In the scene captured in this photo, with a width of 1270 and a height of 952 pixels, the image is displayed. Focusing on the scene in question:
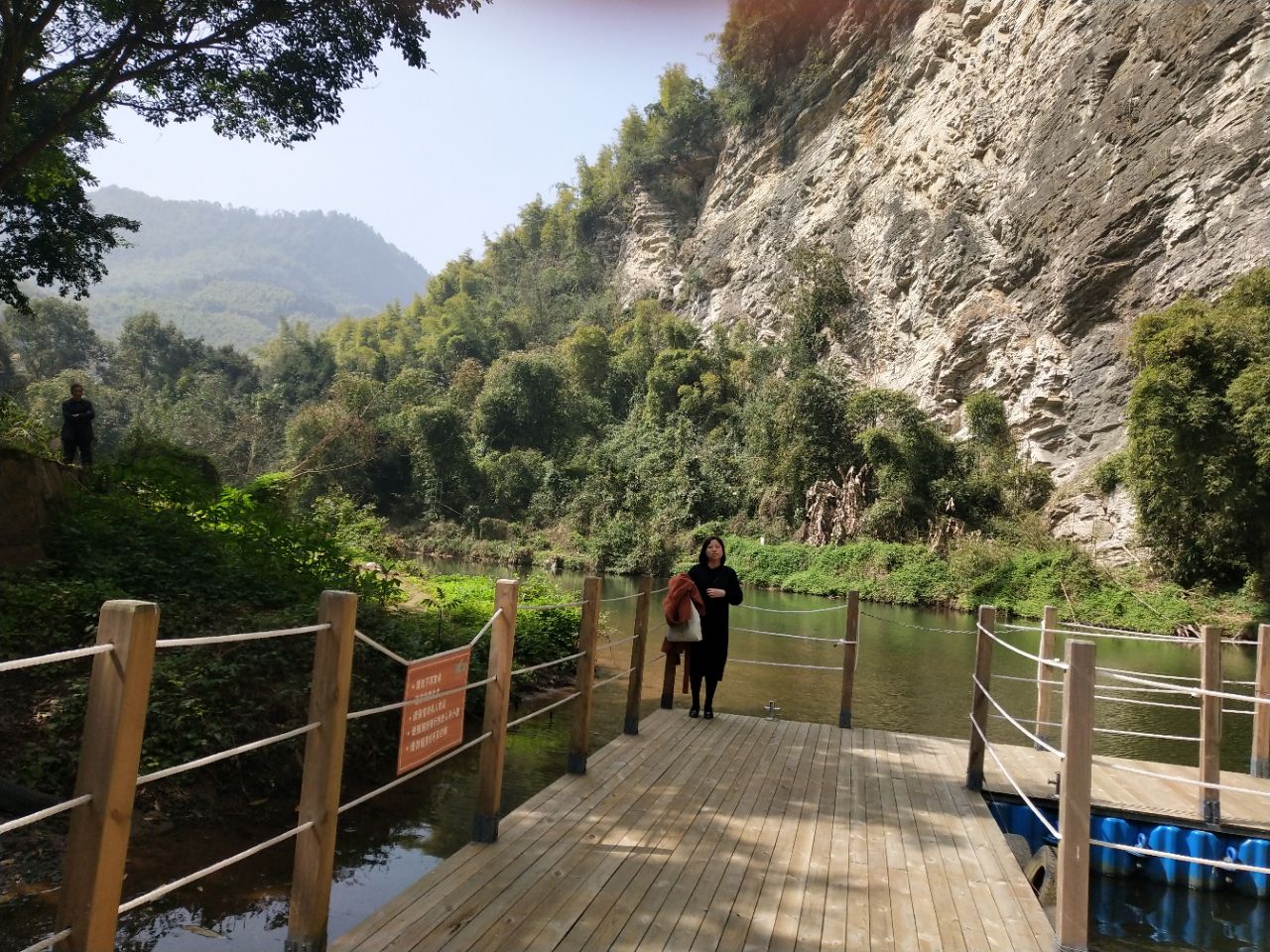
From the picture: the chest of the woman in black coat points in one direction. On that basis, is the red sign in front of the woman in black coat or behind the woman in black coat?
in front

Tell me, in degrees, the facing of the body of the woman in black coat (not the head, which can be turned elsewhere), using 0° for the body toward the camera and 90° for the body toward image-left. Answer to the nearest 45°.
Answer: approximately 0°

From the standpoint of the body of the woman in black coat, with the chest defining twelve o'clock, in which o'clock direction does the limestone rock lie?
The limestone rock is roughly at 7 o'clock from the woman in black coat.

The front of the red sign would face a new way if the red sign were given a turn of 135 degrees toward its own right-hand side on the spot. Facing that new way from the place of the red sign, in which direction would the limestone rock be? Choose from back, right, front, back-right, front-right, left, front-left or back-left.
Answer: back-right

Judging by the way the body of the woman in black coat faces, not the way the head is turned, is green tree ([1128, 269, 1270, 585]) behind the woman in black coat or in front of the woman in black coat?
behind

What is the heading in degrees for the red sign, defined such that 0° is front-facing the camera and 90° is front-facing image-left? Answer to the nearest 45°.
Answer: approximately 315°

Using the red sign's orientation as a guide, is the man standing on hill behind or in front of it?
behind
